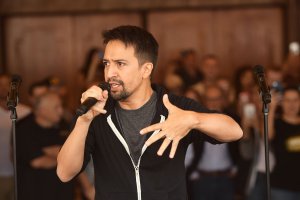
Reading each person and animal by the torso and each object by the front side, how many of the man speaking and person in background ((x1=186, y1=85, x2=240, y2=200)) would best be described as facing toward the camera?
2

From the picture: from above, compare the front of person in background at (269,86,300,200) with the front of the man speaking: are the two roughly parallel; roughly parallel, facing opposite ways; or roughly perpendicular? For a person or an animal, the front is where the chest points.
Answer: roughly parallel

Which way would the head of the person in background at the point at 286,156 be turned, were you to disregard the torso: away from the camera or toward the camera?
toward the camera

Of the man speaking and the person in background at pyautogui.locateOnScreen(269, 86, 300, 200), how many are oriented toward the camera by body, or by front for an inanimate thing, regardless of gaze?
2

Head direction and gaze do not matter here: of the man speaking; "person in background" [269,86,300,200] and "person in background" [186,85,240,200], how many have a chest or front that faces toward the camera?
3

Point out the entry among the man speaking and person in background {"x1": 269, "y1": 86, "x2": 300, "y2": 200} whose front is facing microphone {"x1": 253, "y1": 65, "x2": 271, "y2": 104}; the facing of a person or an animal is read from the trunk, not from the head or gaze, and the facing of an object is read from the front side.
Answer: the person in background

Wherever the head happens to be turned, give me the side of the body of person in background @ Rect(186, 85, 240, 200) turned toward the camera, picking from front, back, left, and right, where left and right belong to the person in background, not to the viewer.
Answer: front

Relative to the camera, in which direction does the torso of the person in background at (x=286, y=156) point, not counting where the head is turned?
toward the camera

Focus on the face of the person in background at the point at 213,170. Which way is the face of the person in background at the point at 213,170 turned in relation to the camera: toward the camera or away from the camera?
toward the camera

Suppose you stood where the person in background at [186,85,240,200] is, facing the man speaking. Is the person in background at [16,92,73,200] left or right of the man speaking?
right

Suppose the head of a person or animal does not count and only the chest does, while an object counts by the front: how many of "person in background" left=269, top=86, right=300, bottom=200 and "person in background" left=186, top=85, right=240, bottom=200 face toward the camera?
2

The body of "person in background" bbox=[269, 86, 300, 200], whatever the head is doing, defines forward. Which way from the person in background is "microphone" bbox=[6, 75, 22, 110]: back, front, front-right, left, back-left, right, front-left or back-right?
front-right

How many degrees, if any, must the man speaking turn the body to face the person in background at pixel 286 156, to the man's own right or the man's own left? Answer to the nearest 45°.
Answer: approximately 135° to the man's own left

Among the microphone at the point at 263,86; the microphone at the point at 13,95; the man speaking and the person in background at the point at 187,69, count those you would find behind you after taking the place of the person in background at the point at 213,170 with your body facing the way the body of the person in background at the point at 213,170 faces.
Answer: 1

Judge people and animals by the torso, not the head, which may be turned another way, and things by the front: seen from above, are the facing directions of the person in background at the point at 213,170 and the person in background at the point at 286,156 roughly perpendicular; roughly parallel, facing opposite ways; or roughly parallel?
roughly parallel
